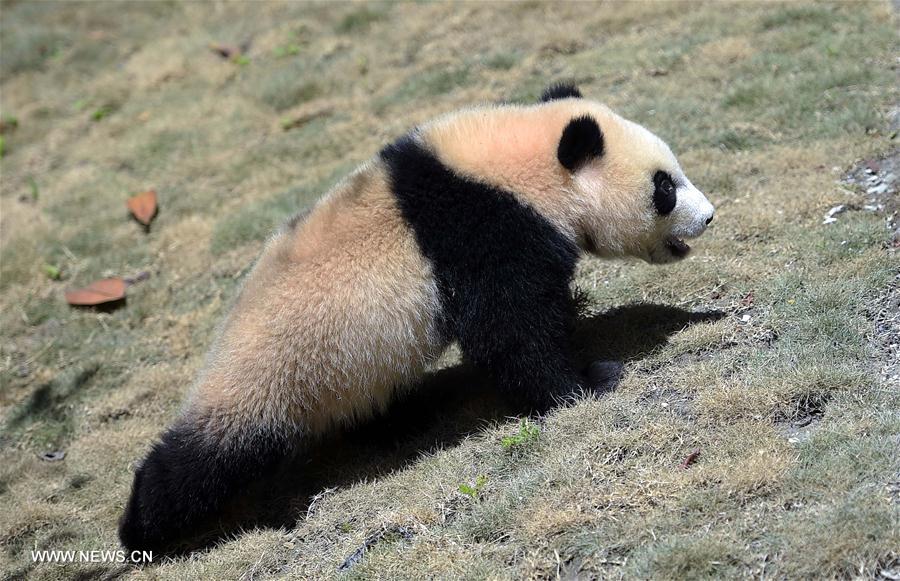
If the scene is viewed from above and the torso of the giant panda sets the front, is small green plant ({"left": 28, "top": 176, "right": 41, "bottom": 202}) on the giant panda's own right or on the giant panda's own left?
on the giant panda's own left

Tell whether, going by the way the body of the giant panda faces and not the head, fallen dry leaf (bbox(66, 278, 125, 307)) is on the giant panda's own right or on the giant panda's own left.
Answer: on the giant panda's own left

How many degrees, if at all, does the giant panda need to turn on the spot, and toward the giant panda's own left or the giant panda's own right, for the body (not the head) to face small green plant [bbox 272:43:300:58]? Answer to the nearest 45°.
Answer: approximately 90° to the giant panda's own left

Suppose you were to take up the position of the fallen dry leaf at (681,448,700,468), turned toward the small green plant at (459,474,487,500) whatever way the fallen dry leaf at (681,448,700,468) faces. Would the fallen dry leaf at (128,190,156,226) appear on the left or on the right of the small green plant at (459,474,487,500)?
right

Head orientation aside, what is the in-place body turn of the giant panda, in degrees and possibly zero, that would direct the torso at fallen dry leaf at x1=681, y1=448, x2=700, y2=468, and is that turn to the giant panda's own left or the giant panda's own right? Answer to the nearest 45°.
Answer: approximately 45° to the giant panda's own right

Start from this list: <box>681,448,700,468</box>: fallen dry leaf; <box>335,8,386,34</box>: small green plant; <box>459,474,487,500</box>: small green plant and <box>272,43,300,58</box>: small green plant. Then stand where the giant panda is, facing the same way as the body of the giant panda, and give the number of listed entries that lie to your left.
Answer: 2

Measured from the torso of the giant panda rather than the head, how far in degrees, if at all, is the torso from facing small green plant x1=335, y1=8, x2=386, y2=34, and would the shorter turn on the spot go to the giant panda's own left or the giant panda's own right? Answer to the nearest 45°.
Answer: approximately 90° to the giant panda's own left

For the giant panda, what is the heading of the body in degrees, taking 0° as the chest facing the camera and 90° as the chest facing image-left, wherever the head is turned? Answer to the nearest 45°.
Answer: approximately 270°

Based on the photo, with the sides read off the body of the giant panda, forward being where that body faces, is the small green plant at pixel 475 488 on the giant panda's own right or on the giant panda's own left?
on the giant panda's own right

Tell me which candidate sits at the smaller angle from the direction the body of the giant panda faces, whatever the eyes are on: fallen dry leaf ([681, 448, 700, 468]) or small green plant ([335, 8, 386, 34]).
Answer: the fallen dry leaf

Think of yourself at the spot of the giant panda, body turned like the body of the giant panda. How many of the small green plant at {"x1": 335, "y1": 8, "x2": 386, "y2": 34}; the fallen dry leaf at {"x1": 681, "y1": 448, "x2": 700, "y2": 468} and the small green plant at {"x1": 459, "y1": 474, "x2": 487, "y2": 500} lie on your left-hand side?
1

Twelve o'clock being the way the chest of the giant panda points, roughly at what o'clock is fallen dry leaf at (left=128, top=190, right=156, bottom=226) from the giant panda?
The fallen dry leaf is roughly at 8 o'clock from the giant panda.

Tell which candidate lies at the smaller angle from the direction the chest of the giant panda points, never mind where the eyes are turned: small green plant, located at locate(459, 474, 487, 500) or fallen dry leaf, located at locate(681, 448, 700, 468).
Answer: the fallen dry leaf

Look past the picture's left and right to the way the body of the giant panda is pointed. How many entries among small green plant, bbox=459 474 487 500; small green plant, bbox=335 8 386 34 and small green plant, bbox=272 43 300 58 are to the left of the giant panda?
2
